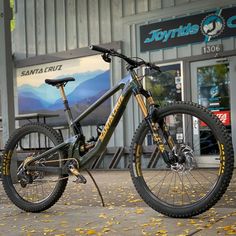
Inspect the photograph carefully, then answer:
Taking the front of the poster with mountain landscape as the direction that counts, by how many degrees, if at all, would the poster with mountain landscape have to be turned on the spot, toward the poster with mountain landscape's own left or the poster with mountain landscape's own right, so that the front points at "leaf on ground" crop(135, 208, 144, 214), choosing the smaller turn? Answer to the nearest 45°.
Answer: approximately 45° to the poster with mountain landscape's own left

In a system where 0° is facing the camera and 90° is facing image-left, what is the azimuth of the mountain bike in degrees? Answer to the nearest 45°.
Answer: approximately 315°

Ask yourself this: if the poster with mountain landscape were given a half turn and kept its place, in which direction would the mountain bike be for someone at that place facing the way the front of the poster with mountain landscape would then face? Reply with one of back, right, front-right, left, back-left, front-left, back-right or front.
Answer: back-right

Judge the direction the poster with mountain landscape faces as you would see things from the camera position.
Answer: facing the viewer and to the left of the viewer
